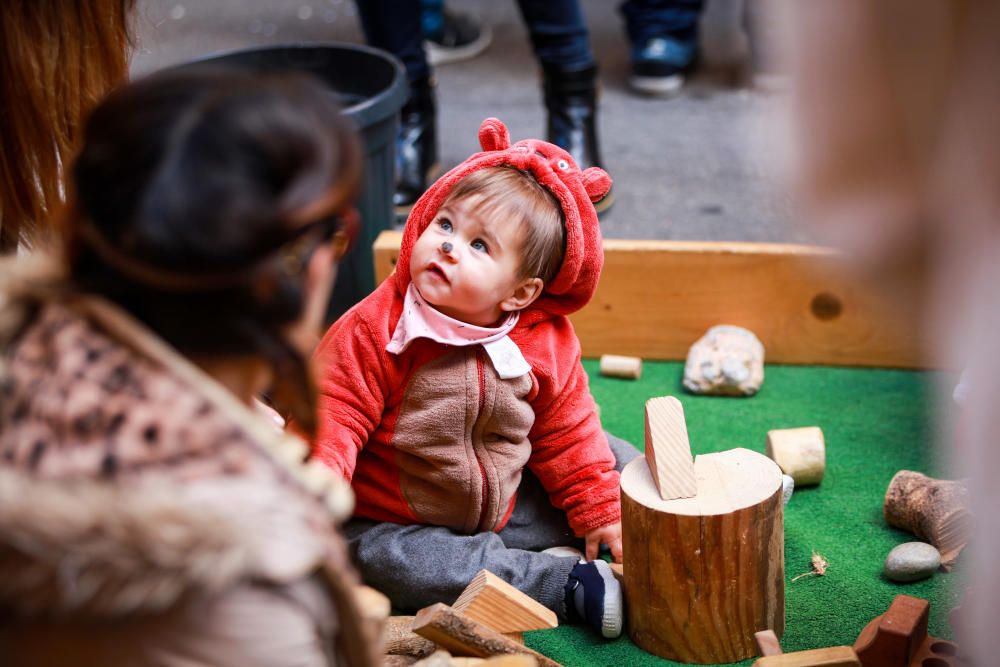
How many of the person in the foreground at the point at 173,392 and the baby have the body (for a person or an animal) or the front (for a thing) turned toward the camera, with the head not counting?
1

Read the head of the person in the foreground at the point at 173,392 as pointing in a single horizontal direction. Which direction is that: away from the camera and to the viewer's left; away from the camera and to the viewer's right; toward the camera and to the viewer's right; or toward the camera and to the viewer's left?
away from the camera and to the viewer's right

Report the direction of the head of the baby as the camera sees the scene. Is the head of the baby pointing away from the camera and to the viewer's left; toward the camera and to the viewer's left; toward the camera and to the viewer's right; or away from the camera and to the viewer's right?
toward the camera and to the viewer's left
